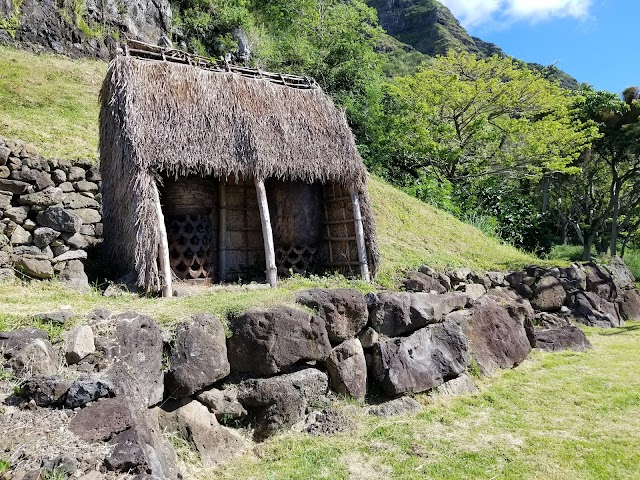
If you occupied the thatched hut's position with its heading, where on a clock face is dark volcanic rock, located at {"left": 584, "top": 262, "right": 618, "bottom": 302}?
The dark volcanic rock is roughly at 10 o'clock from the thatched hut.

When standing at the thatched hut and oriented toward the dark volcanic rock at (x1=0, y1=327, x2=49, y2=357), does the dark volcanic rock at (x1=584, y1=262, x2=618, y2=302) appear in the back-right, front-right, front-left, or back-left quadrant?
back-left

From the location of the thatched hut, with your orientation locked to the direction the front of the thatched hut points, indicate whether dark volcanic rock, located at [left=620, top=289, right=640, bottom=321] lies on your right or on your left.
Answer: on your left

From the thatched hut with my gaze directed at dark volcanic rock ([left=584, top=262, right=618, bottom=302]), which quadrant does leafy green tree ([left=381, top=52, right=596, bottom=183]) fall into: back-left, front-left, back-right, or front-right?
front-left

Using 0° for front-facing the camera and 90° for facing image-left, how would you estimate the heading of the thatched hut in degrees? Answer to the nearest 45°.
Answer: approximately 315°

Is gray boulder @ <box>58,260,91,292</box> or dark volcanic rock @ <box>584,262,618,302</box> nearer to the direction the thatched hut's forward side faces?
the dark volcanic rock

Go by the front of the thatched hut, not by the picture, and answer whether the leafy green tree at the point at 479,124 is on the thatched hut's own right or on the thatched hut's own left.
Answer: on the thatched hut's own left

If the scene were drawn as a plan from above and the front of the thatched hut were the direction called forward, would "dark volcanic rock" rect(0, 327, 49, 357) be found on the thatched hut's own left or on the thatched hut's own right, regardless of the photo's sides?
on the thatched hut's own right

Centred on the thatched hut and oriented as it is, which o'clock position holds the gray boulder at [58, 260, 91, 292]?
The gray boulder is roughly at 4 o'clock from the thatched hut.

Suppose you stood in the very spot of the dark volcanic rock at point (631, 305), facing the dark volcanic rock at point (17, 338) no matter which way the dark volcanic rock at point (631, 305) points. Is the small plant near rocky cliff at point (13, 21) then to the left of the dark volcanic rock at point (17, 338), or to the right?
right

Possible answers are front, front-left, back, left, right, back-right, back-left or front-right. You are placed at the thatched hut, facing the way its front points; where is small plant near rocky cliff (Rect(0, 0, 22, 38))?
back

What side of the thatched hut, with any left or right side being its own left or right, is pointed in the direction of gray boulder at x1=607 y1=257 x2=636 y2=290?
left

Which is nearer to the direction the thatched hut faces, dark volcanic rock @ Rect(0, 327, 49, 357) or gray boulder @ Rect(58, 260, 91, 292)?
the dark volcanic rock
